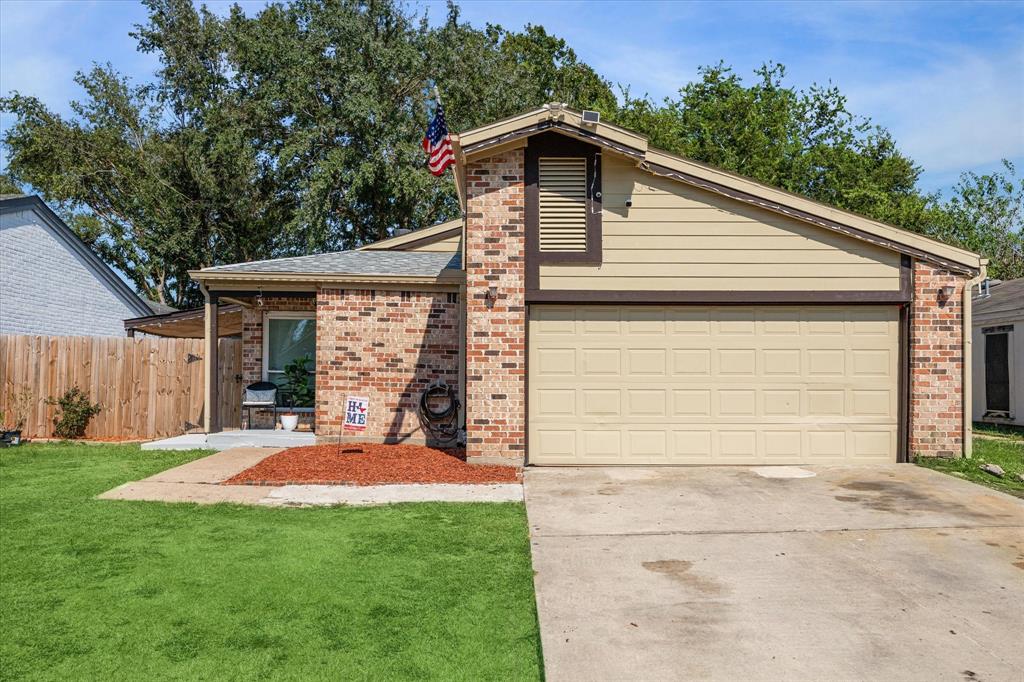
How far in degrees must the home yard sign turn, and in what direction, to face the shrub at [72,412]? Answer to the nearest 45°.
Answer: approximately 135° to its right

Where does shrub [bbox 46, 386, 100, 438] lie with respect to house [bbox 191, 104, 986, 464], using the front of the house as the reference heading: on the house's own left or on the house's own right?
on the house's own right

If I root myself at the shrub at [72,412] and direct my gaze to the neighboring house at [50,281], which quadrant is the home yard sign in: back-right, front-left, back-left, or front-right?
back-right

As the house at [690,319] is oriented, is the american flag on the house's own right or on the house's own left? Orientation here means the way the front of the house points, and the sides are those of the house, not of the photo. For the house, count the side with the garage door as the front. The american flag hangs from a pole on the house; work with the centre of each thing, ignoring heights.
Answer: on the house's own right

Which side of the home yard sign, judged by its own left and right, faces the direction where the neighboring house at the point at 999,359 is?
left

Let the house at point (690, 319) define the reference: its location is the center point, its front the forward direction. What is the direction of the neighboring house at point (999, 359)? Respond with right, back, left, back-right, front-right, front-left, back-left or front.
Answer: back-left

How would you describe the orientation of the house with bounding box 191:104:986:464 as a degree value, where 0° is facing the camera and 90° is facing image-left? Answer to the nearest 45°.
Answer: approximately 0°

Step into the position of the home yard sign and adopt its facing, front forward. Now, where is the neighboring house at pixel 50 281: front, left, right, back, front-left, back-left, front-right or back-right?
back-right

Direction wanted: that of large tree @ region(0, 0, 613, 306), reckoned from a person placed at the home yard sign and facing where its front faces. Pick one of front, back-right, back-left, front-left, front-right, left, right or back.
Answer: back

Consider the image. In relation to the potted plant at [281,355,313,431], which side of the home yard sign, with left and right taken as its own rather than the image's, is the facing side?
back

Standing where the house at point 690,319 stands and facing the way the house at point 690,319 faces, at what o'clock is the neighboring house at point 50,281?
The neighboring house is roughly at 4 o'clock from the house.

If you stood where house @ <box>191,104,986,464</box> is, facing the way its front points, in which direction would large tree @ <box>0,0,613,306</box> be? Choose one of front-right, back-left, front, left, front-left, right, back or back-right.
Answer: back-right

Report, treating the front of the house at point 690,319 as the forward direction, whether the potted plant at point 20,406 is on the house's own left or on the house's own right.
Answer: on the house's own right

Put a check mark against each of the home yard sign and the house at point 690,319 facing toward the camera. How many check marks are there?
2
